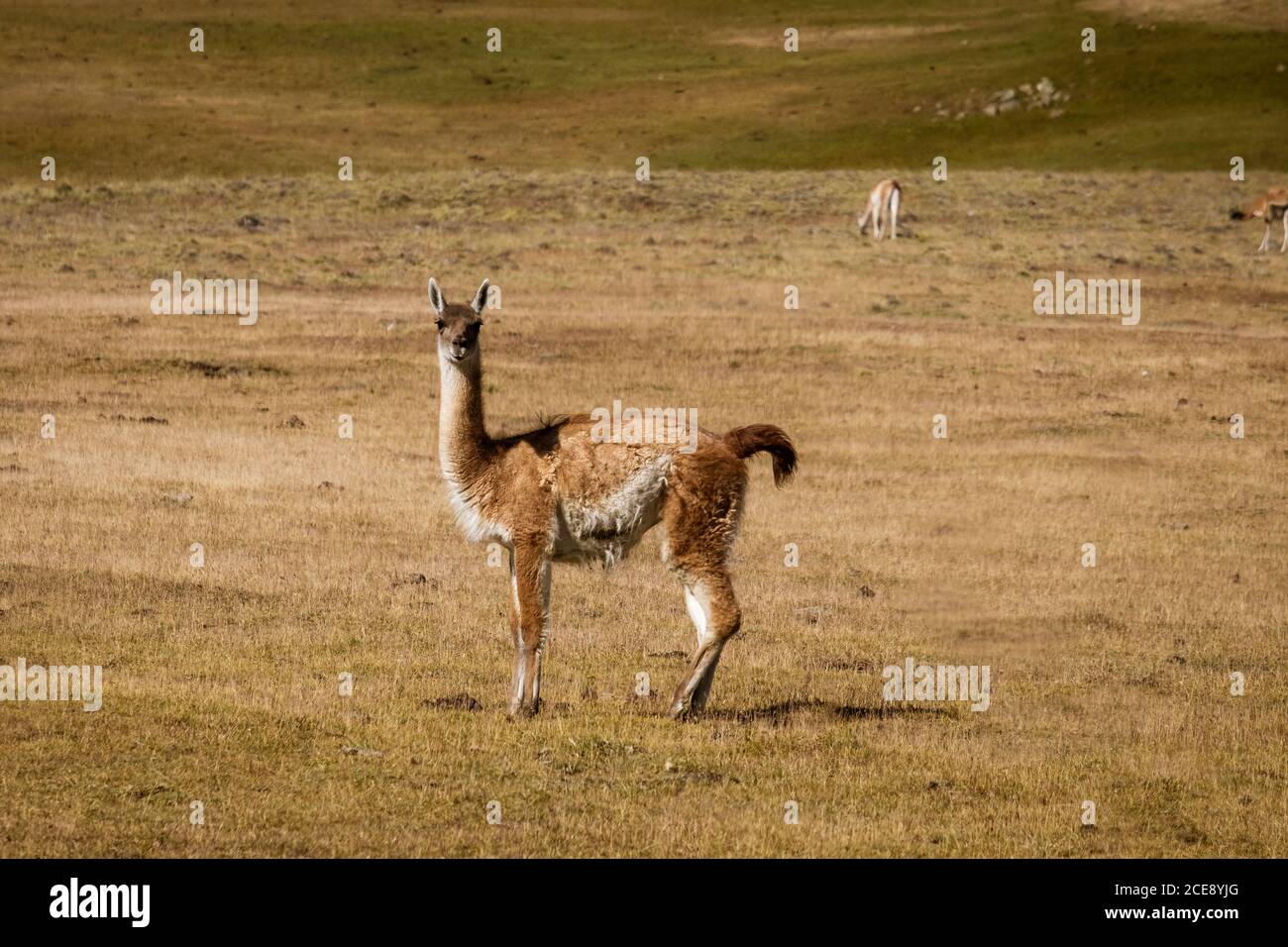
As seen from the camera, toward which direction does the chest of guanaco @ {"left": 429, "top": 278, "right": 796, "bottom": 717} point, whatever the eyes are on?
to the viewer's left
